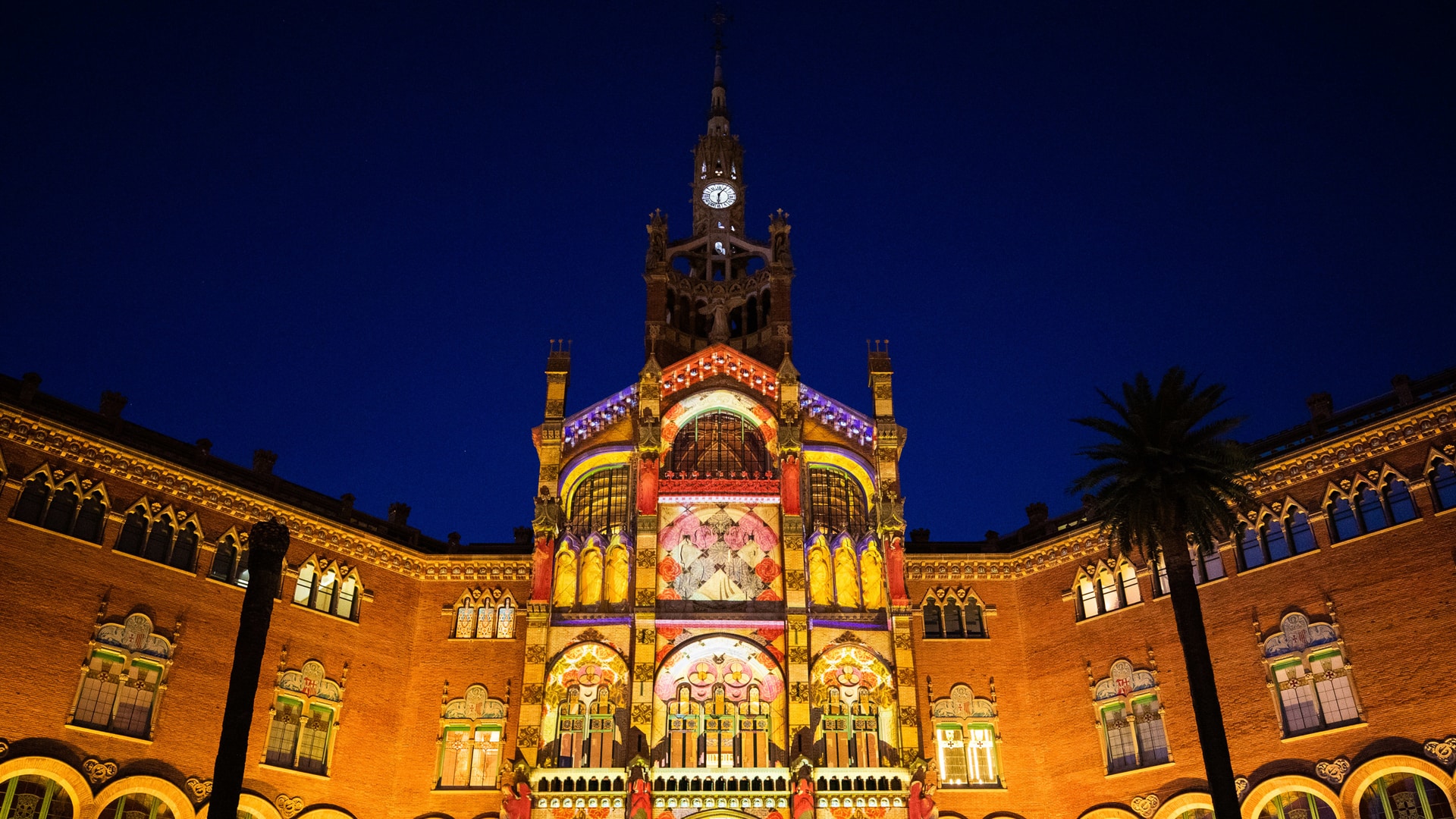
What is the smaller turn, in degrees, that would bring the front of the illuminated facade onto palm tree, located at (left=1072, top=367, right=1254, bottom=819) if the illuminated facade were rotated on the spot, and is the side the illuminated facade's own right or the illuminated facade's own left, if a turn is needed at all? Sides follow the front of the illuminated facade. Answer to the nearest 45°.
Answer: approximately 45° to the illuminated facade's own left

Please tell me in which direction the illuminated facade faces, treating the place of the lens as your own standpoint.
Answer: facing the viewer
